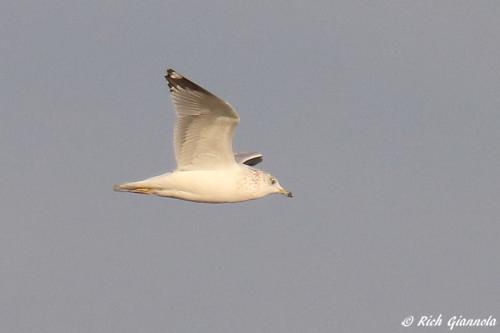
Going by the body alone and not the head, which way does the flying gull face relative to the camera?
to the viewer's right
